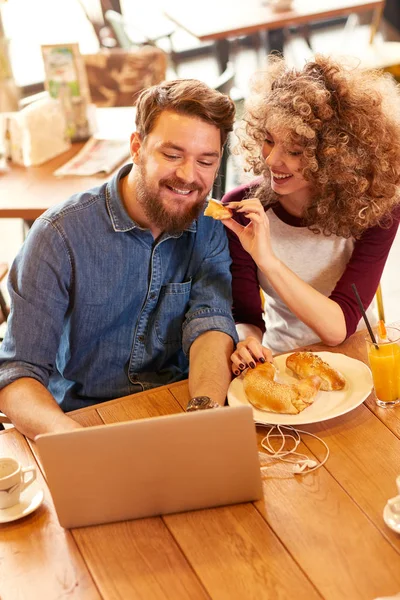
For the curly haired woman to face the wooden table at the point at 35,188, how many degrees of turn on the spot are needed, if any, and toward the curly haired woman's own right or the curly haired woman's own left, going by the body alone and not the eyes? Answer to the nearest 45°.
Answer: approximately 90° to the curly haired woman's own right

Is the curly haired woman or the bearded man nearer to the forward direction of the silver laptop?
the bearded man

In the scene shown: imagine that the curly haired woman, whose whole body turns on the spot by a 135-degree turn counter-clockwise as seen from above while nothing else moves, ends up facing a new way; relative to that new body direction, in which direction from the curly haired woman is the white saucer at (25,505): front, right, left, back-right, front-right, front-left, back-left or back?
back-right

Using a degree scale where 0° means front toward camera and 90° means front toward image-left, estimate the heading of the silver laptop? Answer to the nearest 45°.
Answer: approximately 180°

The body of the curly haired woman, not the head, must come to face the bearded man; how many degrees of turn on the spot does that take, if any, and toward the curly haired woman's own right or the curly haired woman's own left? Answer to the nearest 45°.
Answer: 0° — they already face them

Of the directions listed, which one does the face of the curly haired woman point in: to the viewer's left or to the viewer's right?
to the viewer's left

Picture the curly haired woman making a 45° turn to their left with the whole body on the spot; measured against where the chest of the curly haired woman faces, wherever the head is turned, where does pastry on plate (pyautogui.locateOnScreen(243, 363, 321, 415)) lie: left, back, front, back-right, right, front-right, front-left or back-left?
front

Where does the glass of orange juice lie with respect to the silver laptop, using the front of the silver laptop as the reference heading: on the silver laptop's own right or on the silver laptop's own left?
on the silver laptop's own right

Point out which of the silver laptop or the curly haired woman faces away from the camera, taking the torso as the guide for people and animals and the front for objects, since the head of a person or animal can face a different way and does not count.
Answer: the silver laptop

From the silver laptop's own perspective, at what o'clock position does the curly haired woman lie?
The curly haired woman is roughly at 1 o'clock from the silver laptop.

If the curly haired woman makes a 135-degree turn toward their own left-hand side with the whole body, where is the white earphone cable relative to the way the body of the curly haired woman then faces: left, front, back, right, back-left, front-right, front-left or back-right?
right

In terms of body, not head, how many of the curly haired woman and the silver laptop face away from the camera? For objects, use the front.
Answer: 1

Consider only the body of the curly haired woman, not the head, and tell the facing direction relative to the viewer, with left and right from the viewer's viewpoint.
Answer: facing the viewer and to the left of the viewer
